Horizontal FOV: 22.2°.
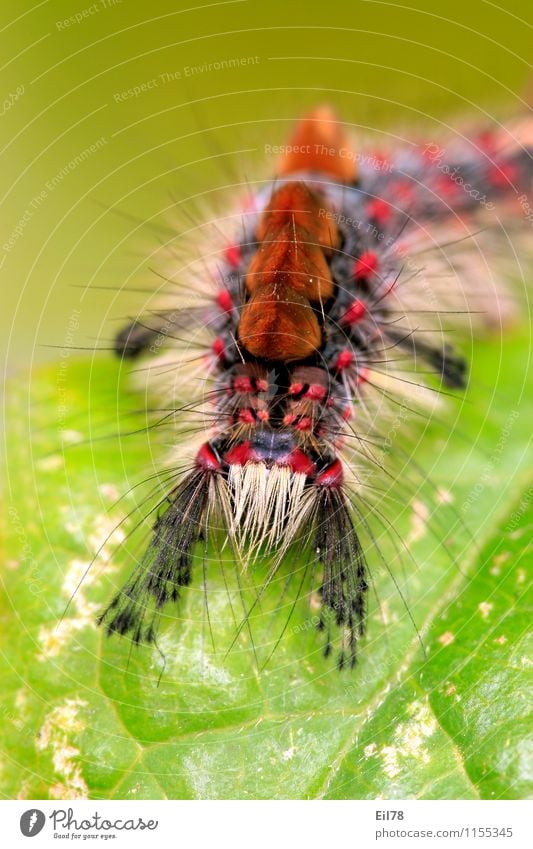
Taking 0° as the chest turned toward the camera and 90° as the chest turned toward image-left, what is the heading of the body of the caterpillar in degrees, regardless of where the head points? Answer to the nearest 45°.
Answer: approximately 0°
